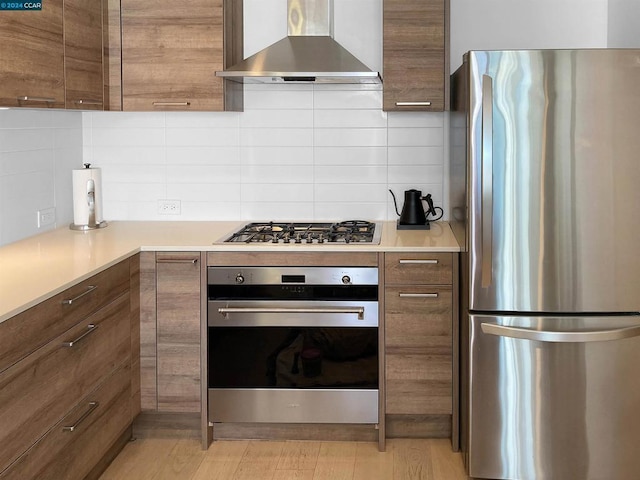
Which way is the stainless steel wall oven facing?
toward the camera

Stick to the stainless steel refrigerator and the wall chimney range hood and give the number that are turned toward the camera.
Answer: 2

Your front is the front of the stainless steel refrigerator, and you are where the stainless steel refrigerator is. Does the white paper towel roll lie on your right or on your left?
on your right

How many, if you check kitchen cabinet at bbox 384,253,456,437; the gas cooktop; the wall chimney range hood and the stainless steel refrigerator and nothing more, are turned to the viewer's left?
0

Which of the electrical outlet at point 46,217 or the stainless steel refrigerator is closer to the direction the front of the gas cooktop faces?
the stainless steel refrigerator

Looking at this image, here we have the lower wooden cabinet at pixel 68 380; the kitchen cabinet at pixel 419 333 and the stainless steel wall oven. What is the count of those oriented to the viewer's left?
0

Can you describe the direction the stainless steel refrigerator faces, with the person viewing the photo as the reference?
facing the viewer

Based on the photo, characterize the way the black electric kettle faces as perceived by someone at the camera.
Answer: facing to the left of the viewer

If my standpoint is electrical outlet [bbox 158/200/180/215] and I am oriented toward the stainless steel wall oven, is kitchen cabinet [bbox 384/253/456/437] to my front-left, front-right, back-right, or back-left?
front-left

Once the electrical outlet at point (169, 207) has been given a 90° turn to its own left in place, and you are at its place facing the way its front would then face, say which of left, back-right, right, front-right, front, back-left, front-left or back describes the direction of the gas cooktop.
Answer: front-right

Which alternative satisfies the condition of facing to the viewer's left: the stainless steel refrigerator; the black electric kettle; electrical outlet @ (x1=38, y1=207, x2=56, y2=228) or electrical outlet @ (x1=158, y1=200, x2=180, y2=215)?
the black electric kettle
